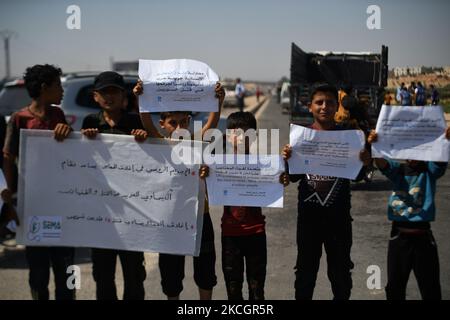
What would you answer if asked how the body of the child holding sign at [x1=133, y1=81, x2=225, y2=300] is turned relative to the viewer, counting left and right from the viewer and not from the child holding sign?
facing the viewer

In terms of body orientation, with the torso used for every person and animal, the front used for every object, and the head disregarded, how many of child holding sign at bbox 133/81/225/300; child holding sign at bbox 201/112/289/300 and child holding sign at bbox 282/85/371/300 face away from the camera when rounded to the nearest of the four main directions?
0

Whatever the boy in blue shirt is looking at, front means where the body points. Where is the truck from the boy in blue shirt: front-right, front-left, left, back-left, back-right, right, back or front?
back

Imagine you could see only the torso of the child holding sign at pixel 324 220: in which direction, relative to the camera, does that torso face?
toward the camera

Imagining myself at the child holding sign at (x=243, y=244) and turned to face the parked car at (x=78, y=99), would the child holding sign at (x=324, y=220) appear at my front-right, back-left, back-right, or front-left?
back-right

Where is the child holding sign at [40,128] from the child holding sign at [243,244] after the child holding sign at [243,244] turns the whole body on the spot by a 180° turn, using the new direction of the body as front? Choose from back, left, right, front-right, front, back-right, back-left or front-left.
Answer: left

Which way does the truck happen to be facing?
away from the camera

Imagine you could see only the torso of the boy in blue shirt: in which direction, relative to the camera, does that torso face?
toward the camera

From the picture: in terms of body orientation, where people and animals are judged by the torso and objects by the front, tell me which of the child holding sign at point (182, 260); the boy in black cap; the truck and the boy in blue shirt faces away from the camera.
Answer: the truck

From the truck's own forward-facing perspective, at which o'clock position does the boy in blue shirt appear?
The boy in blue shirt is roughly at 6 o'clock from the truck.

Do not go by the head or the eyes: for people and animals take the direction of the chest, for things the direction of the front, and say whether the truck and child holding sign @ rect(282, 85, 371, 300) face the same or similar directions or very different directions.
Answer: very different directions
